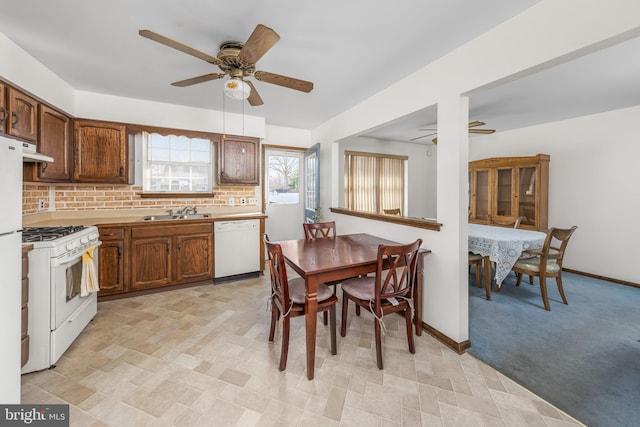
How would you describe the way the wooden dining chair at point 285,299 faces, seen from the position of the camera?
facing away from the viewer and to the right of the viewer

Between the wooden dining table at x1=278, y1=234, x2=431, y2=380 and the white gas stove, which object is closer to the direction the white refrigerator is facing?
the wooden dining table

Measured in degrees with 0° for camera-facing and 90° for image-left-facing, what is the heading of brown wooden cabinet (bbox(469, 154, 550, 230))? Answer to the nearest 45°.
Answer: approximately 45°

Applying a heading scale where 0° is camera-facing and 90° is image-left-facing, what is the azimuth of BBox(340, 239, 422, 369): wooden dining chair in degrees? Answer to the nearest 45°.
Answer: approximately 135°

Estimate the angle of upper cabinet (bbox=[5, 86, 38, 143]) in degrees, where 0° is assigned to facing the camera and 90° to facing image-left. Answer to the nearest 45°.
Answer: approximately 315°

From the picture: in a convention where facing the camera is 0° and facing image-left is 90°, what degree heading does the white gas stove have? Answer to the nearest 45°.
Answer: approximately 315°
